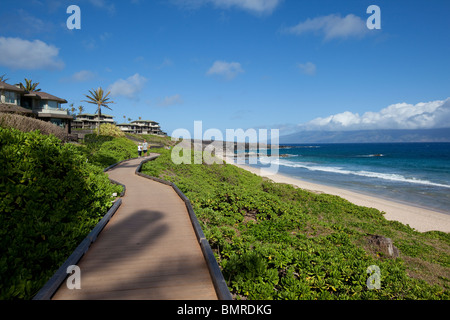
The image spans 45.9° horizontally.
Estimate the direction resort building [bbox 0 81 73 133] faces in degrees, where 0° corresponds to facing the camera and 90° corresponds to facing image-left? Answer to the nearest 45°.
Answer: approximately 315°

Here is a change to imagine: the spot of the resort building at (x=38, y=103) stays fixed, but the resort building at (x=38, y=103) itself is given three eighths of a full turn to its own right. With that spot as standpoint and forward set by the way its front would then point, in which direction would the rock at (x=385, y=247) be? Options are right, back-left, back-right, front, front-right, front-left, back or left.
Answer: left

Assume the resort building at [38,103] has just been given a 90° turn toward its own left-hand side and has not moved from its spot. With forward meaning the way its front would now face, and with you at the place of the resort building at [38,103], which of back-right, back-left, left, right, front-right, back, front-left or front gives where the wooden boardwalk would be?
back-right

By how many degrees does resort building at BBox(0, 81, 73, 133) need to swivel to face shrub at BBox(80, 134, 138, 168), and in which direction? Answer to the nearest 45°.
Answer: approximately 45° to its right
